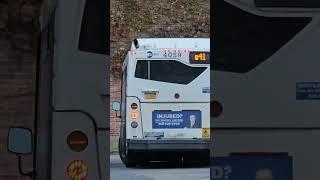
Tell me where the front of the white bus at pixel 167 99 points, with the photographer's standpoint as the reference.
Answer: facing away from the viewer
